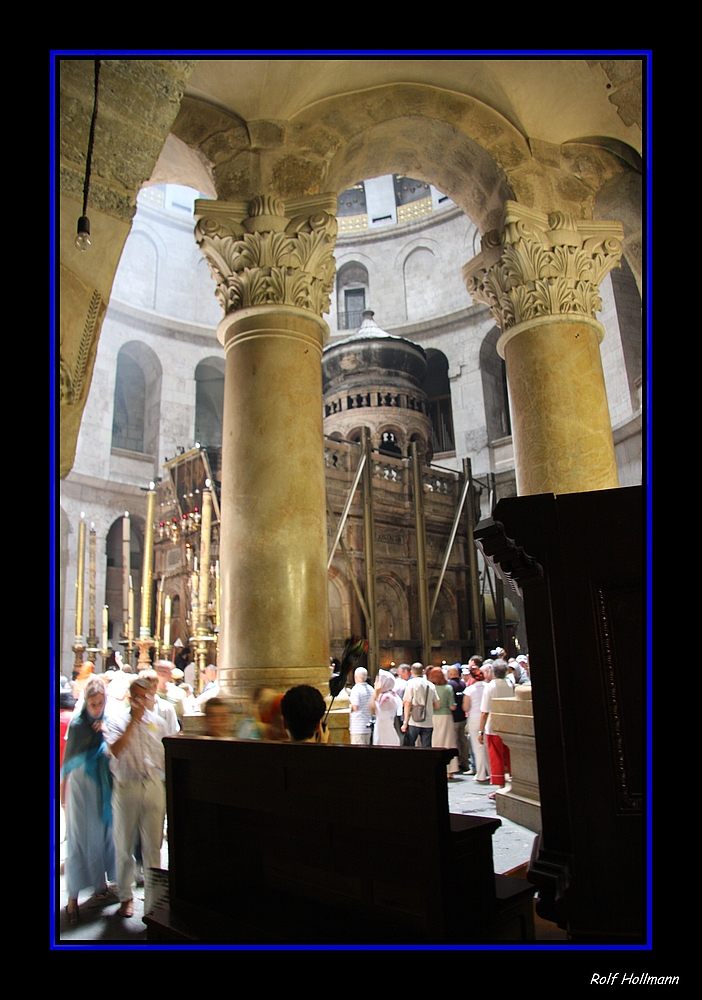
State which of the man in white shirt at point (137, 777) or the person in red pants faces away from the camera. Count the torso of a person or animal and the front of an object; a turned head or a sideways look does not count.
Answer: the person in red pants

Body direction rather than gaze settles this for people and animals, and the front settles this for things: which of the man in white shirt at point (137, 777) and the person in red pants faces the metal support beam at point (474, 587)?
the person in red pants

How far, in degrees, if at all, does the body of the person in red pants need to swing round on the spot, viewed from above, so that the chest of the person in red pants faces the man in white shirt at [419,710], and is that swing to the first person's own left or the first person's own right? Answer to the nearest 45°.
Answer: approximately 45° to the first person's own left

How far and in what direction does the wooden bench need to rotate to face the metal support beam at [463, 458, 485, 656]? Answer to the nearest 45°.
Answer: approximately 45° to its left

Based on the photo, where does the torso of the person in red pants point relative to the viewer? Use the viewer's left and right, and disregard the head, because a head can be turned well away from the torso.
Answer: facing away from the viewer

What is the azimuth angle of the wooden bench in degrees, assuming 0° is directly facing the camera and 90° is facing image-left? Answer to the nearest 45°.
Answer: approximately 225°

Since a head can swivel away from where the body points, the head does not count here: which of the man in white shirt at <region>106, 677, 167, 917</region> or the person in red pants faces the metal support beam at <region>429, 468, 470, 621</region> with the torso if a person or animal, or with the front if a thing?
the person in red pants

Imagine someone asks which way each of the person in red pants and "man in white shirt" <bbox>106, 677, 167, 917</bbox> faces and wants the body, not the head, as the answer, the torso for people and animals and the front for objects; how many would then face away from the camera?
1

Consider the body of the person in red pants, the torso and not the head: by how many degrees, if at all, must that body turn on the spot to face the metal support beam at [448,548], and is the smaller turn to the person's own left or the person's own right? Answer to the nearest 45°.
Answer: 0° — they already face it

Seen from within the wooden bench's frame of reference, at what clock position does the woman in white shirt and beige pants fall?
The woman in white shirt and beige pants is roughly at 11 o'clock from the wooden bench.
